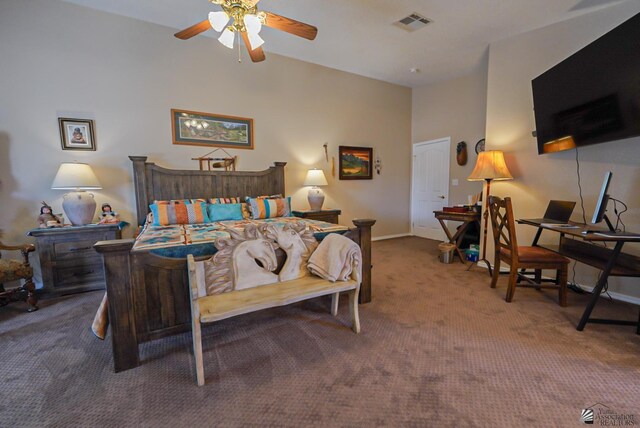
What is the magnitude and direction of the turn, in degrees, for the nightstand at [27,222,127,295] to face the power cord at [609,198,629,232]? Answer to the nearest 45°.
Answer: approximately 45° to its left

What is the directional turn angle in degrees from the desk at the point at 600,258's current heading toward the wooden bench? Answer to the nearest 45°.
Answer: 0° — it already faces it

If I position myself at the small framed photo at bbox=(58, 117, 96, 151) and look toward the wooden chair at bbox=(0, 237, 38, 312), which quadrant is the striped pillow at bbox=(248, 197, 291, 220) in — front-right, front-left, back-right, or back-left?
back-left

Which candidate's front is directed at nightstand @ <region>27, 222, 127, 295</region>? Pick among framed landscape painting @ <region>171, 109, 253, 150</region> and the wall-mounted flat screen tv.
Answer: the wall-mounted flat screen tv

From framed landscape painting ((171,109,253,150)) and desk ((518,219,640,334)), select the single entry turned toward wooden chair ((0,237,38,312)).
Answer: the desk

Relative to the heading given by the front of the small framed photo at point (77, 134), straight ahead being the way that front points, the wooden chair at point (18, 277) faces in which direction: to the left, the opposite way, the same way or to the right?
to the left

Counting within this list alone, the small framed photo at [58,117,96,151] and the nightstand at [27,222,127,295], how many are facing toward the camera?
2

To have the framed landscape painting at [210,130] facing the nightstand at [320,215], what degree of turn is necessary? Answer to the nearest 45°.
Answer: approximately 45° to its left

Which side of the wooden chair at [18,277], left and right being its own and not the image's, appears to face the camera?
right

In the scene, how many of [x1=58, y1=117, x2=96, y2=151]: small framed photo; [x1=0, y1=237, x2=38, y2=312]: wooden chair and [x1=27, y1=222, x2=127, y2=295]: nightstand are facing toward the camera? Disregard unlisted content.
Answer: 2
